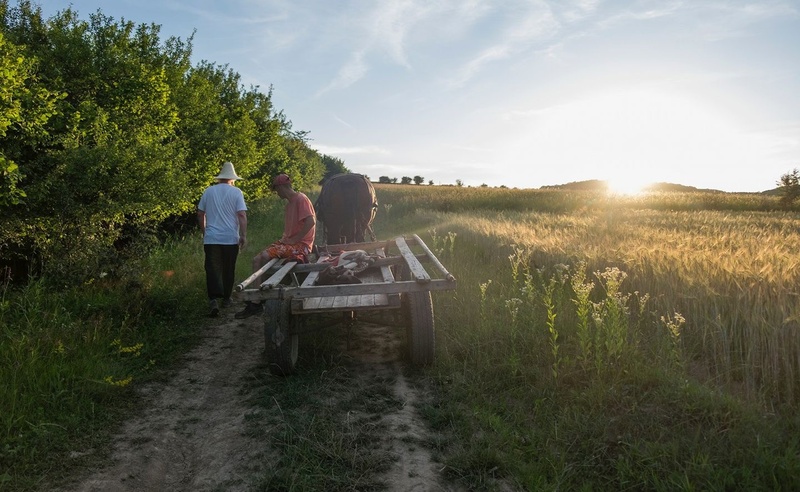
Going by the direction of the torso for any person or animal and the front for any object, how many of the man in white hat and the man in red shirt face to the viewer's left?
1

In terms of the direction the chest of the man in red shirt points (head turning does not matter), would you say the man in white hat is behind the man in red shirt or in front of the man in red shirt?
in front

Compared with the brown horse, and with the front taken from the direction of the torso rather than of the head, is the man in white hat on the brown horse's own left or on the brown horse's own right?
on the brown horse's own left

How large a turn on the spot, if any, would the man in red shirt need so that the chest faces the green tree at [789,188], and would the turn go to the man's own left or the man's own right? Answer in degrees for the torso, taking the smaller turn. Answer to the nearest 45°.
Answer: approximately 135° to the man's own right

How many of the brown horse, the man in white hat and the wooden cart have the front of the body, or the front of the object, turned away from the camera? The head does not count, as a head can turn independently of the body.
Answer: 3

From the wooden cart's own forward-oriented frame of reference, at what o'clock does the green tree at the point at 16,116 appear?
The green tree is roughly at 10 o'clock from the wooden cart.

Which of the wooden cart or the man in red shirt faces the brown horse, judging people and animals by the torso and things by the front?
the wooden cart

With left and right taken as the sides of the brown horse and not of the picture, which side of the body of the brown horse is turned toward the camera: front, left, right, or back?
back

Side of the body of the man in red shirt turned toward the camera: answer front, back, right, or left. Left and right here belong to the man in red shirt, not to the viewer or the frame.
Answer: left

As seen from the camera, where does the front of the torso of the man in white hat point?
away from the camera

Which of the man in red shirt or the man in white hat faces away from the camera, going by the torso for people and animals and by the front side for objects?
the man in white hat

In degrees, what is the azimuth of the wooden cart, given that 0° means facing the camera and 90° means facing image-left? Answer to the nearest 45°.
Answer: approximately 180°
